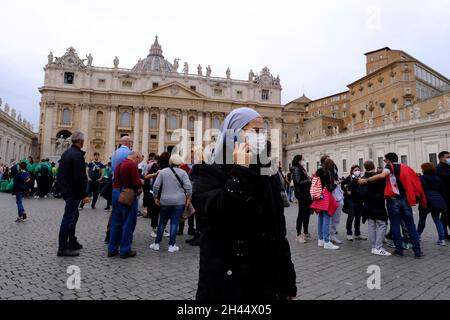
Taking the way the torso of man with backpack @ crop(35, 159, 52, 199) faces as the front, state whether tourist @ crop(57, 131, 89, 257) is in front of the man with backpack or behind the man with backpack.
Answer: behind

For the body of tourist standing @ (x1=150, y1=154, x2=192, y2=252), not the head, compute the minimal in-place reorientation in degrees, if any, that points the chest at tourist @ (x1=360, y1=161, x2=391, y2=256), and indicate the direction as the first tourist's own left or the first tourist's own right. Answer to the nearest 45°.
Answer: approximately 90° to the first tourist's own right

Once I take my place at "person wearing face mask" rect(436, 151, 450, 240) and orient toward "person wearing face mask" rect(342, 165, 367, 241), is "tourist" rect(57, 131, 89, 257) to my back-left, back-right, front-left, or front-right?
front-left

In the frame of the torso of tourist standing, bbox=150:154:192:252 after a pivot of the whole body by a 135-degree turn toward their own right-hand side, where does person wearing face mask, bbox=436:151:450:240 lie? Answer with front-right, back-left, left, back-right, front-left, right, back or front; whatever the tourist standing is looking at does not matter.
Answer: front-left

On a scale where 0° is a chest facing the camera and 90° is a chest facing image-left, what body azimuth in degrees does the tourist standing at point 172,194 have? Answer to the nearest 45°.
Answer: approximately 180°

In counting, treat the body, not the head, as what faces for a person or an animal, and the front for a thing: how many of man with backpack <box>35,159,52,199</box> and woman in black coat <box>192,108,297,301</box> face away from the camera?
1

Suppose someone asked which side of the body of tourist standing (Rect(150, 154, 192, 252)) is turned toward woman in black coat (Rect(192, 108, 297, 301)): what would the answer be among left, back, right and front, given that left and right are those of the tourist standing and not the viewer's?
back

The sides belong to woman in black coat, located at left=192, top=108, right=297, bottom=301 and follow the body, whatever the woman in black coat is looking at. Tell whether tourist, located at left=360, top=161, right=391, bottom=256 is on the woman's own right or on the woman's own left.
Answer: on the woman's own left
